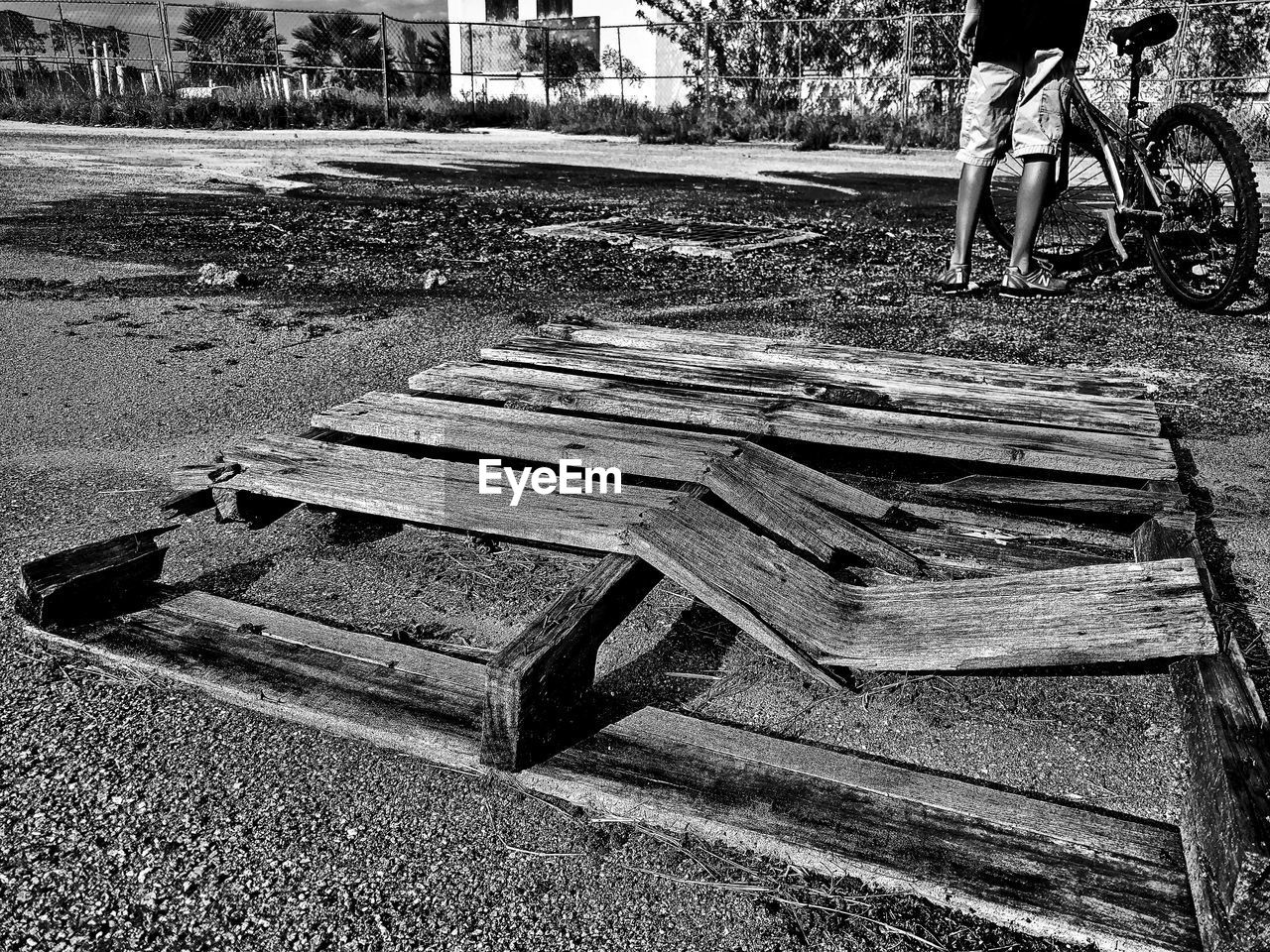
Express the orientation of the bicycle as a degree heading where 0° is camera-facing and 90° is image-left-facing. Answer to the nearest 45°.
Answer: approximately 135°

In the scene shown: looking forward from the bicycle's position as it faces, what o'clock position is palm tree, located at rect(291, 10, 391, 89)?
The palm tree is roughly at 12 o'clock from the bicycle.

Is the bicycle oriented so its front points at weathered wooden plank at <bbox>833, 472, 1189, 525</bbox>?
no

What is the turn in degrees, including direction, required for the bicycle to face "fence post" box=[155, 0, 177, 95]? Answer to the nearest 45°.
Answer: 0° — it already faces it

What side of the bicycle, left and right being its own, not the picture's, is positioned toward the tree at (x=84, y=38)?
front

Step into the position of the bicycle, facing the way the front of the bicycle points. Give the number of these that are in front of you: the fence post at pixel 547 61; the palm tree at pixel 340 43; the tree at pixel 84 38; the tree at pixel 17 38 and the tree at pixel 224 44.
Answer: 5

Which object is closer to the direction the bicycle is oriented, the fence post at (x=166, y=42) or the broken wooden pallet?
the fence post

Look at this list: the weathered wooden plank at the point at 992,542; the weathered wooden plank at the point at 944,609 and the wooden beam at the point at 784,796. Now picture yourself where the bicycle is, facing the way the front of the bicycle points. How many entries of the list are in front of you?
0

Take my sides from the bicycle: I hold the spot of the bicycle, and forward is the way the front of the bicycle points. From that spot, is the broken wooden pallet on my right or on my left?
on my left

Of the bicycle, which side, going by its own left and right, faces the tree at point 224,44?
front

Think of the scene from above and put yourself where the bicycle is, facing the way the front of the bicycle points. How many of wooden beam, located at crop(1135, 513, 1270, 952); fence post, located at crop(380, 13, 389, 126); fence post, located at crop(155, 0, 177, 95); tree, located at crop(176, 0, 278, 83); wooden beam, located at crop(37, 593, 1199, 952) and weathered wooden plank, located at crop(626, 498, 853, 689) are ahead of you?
3

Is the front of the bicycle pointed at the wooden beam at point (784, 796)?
no

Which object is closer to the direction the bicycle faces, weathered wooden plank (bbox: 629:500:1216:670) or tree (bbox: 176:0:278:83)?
the tree

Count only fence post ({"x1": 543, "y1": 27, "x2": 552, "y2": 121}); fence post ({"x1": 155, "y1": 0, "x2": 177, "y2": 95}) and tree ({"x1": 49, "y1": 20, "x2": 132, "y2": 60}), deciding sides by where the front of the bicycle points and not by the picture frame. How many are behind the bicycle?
0

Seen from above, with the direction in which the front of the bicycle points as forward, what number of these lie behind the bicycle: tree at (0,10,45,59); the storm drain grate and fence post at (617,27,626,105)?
0

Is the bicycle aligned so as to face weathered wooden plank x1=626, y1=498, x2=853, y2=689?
no

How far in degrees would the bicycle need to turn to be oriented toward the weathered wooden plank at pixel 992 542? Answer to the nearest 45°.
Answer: approximately 135° to its left

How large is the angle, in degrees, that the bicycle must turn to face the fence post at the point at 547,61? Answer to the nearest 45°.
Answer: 0° — it already faces it

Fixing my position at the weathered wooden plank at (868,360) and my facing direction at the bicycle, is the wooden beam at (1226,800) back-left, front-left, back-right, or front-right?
back-right

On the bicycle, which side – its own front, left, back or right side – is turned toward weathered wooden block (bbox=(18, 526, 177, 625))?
left
